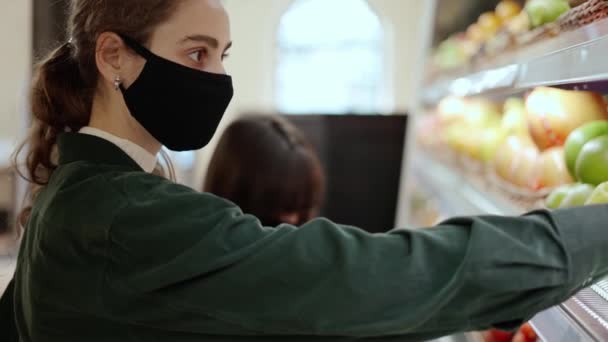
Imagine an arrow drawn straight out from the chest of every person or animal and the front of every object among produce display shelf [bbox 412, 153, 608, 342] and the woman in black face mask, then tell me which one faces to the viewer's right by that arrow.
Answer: the woman in black face mask

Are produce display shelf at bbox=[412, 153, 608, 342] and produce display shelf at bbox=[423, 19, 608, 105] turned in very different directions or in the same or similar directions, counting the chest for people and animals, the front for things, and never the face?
same or similar directions

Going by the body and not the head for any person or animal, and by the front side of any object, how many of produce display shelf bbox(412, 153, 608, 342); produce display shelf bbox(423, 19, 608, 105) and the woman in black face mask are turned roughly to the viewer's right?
1

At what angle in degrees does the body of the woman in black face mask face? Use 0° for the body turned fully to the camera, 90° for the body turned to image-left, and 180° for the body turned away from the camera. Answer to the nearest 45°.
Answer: approximately 270°

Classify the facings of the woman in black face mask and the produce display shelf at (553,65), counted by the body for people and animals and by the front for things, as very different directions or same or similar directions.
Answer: very different directions

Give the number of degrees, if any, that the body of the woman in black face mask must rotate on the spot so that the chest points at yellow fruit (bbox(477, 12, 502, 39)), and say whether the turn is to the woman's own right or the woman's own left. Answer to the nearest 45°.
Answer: approximately 45° to the woman's own left

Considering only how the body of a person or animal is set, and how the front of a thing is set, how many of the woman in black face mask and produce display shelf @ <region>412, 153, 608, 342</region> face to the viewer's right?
1

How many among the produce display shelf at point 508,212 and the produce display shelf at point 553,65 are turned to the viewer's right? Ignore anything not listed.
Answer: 0

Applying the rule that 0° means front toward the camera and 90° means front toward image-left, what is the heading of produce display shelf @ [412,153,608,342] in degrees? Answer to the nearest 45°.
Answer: approximately 45°

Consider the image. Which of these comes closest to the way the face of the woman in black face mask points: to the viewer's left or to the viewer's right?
to the viewer's right

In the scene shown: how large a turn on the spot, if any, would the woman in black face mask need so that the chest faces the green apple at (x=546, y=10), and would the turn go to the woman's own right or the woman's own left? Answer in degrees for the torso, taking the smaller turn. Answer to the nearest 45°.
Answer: approximately 45° to the woman's own left

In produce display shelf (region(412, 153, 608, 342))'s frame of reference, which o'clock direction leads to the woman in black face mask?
The woman in black face mask is roughly at 11 o'clock from the produce display shelf.

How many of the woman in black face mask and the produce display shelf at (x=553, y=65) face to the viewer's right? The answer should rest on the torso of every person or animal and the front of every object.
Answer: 1
